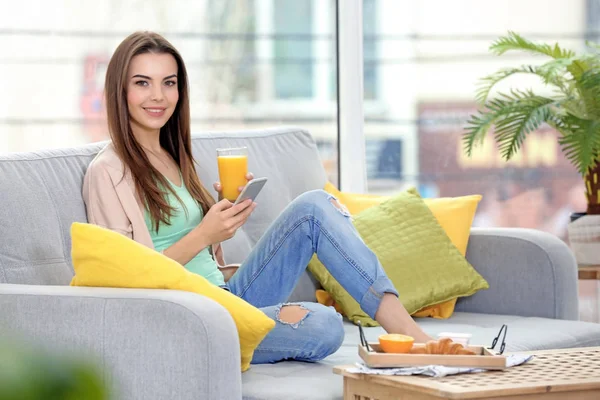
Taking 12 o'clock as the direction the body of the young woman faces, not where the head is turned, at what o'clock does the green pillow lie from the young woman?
The green pillow is roughly at 9 o'clock from the young woman.

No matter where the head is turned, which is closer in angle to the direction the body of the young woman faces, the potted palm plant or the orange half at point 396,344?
the orange half

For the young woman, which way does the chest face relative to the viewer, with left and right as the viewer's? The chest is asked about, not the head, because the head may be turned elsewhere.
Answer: facing the viewer and to the right of the viewer

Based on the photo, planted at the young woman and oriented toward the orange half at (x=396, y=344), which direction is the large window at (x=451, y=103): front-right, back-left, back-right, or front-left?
back-left

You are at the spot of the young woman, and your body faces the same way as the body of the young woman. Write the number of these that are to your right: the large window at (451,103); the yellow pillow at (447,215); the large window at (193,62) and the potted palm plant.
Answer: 0

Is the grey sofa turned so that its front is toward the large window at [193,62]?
no

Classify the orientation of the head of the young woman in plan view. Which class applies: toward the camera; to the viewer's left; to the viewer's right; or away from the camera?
toward the camera

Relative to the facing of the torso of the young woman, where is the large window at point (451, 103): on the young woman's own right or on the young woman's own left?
on the young woman's own left

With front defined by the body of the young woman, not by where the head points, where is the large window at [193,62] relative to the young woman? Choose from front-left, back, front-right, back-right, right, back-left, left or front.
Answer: back-left

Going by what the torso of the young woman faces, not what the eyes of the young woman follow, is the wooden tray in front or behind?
in front

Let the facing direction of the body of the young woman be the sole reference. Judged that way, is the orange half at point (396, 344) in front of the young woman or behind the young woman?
in front

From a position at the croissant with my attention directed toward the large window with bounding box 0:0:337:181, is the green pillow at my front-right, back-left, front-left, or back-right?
front-right

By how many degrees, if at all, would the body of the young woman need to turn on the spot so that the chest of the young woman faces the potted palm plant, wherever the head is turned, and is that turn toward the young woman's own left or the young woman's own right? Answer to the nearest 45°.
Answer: approximately 90° to the young woman's own left

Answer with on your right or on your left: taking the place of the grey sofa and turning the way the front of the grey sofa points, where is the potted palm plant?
on your left

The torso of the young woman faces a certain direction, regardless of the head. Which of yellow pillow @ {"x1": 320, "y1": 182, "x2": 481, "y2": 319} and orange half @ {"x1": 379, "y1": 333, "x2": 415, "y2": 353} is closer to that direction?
the orange half
